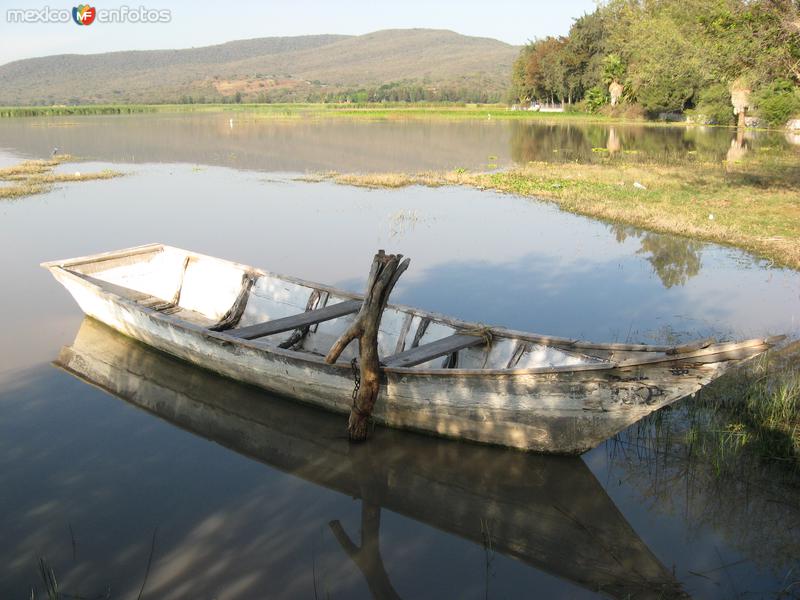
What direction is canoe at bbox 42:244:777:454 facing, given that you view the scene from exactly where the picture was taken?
facing the viewer and to the right of the viewer
